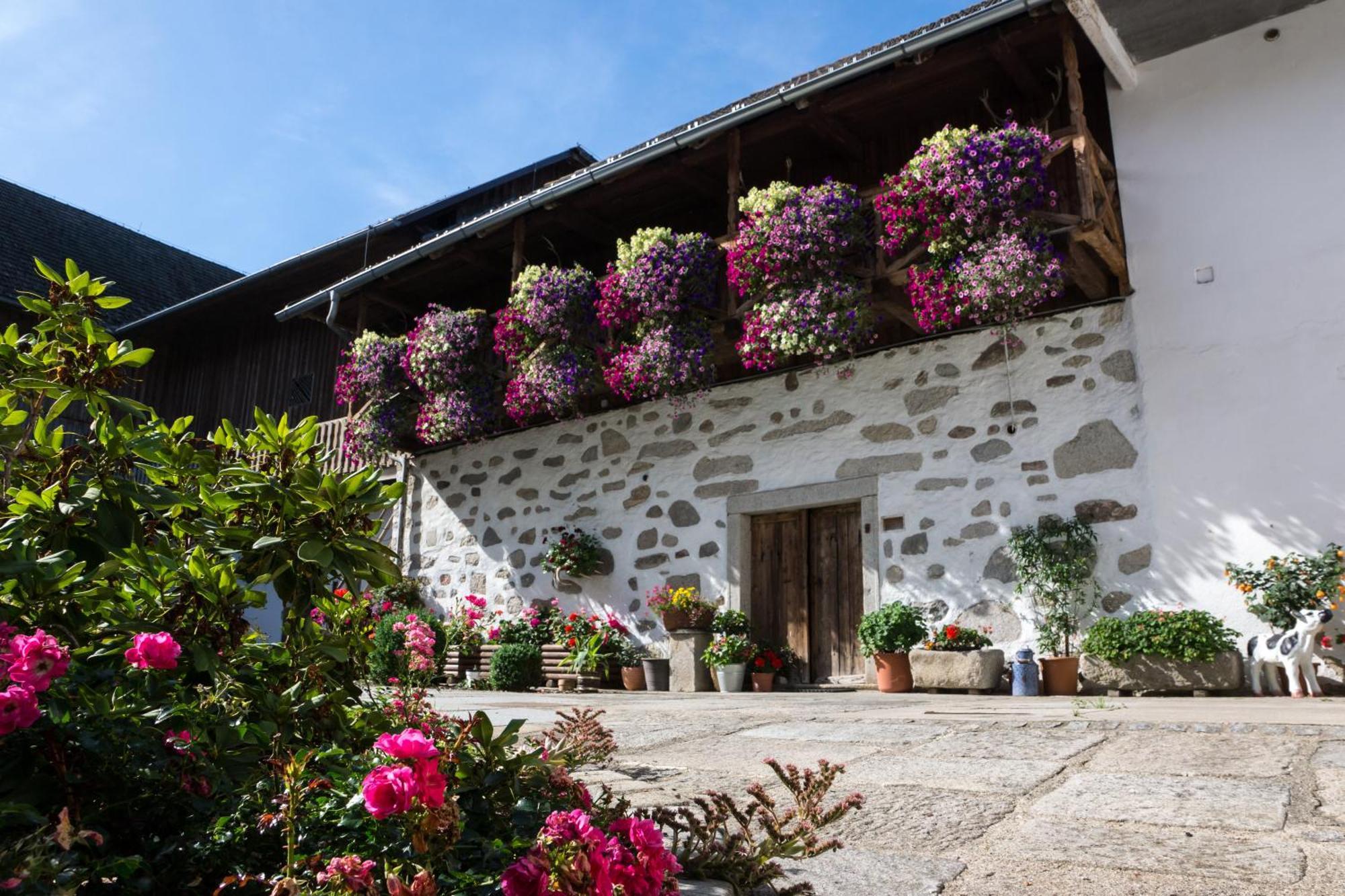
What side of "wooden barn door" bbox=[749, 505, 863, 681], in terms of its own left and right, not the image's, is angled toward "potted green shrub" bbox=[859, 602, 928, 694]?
left

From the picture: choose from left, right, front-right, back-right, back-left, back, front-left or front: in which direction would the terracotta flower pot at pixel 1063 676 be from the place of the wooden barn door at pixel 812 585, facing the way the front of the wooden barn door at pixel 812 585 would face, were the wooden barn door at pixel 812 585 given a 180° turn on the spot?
right

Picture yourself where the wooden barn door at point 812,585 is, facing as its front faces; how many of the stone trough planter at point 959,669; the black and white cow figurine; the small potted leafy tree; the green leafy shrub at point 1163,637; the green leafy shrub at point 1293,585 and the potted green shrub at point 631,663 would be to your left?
5

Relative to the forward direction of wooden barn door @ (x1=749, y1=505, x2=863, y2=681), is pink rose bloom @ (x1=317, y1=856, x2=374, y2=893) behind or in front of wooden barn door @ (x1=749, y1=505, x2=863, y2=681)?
in front

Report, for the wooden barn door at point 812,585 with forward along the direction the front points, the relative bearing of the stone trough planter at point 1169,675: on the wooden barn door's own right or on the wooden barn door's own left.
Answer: on the wooden barn door's own left

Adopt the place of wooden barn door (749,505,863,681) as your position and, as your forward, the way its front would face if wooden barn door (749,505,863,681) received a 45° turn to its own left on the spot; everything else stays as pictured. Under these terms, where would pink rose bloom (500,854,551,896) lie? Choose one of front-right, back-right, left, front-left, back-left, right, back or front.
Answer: front

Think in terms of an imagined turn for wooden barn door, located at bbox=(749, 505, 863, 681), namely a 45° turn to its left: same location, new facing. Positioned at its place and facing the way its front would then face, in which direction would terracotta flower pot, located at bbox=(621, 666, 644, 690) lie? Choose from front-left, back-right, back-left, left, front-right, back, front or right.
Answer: right

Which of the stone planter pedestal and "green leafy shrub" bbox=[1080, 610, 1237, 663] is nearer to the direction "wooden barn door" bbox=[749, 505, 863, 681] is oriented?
the stone planter pedestal

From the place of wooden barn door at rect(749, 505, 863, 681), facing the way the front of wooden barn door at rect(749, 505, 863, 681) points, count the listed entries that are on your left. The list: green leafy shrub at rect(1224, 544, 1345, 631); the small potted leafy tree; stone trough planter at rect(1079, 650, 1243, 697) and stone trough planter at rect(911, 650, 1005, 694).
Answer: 4

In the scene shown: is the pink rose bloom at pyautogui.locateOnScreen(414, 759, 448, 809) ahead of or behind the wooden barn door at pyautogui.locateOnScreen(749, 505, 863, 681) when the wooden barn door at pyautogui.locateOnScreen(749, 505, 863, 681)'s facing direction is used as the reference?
ahead

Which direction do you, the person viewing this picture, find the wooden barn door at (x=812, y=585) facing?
facing the viewer and to the left of the viewer

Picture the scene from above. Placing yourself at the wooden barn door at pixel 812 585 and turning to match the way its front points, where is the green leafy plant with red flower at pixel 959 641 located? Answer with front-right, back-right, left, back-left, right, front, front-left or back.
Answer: left
